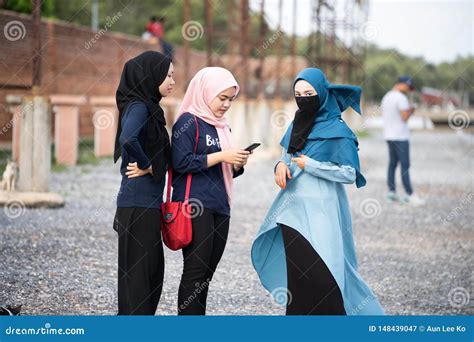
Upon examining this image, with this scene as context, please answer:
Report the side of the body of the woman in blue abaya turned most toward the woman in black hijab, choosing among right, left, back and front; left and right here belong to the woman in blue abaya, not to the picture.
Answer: front

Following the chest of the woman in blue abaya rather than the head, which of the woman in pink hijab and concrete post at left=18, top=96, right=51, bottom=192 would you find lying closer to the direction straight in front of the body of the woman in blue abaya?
the woman in pink hijab

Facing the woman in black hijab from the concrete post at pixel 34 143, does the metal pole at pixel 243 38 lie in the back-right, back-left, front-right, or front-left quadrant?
back-left

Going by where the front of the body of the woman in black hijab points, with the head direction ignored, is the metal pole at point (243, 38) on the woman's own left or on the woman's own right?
on the woman's own left

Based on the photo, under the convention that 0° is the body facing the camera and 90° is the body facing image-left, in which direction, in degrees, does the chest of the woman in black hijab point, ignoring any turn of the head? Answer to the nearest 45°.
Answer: approximately 270°

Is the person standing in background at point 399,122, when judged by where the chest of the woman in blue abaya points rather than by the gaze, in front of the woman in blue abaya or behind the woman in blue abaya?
behind

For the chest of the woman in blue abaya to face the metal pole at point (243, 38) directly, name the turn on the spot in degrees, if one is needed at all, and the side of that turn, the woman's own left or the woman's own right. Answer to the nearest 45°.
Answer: approximately 135° to the woman's own right

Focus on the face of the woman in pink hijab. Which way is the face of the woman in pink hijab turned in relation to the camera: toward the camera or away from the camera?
toward the camera

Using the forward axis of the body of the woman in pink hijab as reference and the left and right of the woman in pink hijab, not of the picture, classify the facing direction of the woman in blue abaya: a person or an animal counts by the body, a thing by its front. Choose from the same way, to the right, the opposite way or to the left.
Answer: to the right

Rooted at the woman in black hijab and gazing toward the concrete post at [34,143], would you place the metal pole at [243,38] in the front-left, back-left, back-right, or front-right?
front-right

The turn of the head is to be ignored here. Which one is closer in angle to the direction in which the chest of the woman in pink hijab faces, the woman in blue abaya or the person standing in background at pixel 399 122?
the woman in blue abaya
